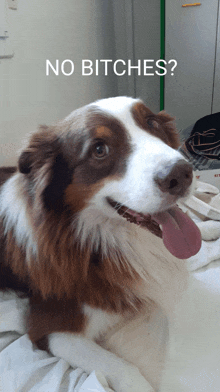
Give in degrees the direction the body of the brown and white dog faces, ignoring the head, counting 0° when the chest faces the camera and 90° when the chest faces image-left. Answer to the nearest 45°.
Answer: approximately 315°

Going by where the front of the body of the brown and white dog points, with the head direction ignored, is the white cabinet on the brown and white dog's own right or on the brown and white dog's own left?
on the brown and white dog's own left
